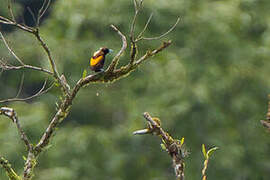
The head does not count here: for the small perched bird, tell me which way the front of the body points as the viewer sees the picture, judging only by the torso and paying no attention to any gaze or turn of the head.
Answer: to the viewer's right
